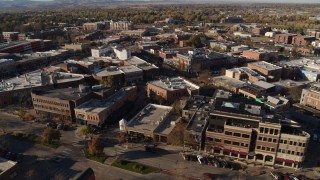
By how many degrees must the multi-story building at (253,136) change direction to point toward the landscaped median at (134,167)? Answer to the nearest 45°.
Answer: approximately 45° to its right

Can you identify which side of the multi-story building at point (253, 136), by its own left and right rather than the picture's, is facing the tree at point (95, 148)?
right

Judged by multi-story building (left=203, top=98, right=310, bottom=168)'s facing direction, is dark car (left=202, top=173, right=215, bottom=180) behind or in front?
in front

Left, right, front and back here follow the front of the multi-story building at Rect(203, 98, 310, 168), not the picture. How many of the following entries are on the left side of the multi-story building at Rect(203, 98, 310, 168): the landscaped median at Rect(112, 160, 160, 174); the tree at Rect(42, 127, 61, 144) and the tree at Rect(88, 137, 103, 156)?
0

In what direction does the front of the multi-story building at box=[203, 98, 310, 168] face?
toward the camera

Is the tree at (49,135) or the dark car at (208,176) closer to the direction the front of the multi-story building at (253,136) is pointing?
the dark car

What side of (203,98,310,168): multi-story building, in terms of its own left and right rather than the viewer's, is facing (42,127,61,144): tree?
right

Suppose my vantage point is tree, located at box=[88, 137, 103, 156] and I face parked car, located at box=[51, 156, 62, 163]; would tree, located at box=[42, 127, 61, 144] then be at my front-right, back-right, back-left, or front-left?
front-right

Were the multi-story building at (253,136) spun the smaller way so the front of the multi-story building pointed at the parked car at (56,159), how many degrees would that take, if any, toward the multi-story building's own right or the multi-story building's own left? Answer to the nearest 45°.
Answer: approximately 90° to the multi-story building's own right

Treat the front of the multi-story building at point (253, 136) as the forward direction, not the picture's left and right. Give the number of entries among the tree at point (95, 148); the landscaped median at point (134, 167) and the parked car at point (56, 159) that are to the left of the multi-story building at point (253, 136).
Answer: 0

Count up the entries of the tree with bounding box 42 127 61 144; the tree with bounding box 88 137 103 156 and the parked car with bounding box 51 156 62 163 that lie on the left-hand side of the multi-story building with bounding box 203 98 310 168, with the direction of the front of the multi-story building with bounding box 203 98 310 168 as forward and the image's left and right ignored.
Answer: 0

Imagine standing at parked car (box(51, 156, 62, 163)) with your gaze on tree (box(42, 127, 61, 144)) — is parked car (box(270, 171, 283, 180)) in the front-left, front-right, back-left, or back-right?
back-right
